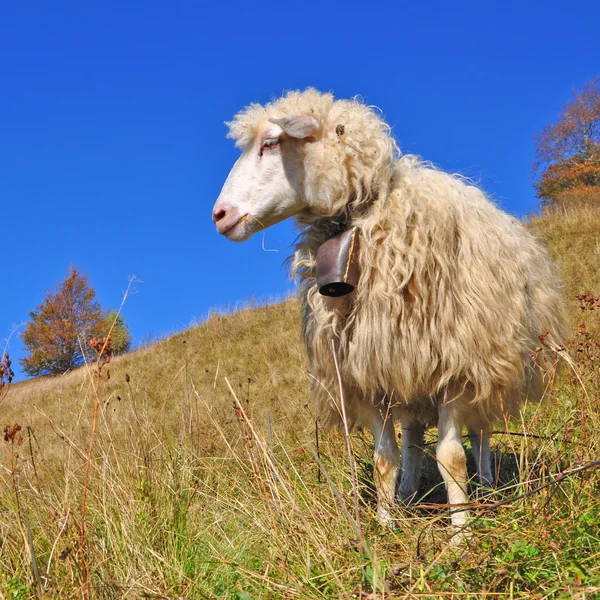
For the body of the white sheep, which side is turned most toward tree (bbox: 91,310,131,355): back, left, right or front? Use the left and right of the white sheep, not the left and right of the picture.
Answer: right

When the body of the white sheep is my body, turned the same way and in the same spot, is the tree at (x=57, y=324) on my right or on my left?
on my right

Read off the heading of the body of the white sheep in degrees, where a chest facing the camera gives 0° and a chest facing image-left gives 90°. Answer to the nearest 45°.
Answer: approximately 45°
